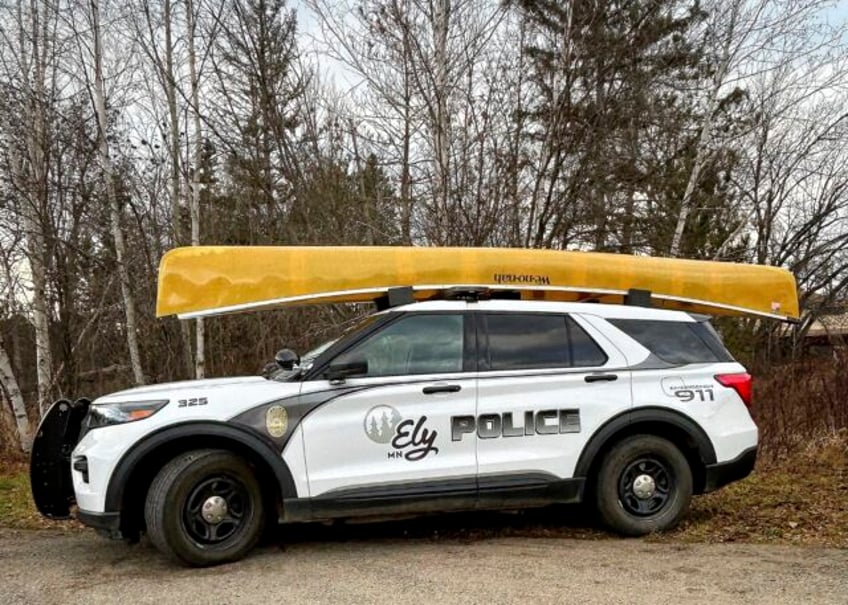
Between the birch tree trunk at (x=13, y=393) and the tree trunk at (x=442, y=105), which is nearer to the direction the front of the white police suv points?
the birch tree trunk

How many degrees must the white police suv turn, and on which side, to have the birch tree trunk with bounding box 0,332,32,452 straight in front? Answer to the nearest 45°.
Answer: approximately 45° to its right

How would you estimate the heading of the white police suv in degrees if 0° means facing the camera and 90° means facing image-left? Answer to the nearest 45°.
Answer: approximately 90°

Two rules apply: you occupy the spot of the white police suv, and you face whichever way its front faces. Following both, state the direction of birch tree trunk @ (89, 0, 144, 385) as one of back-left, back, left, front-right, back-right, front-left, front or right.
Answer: front-right

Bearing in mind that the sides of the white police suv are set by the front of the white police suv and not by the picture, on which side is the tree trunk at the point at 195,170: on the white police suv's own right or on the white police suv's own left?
on the white police suv's own right

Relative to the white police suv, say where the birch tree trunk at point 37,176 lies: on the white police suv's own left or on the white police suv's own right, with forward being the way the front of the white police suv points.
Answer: on the white police suv's own right

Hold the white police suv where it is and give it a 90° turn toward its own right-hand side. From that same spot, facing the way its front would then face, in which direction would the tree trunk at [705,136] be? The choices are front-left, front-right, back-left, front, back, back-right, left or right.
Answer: front-right

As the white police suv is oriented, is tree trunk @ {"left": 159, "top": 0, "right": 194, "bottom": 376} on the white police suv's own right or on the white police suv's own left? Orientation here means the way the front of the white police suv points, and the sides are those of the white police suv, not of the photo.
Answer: on the white police suv's own right

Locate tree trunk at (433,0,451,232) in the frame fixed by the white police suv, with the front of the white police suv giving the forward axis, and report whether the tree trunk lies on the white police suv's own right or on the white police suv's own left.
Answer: on the white police suv's own right
